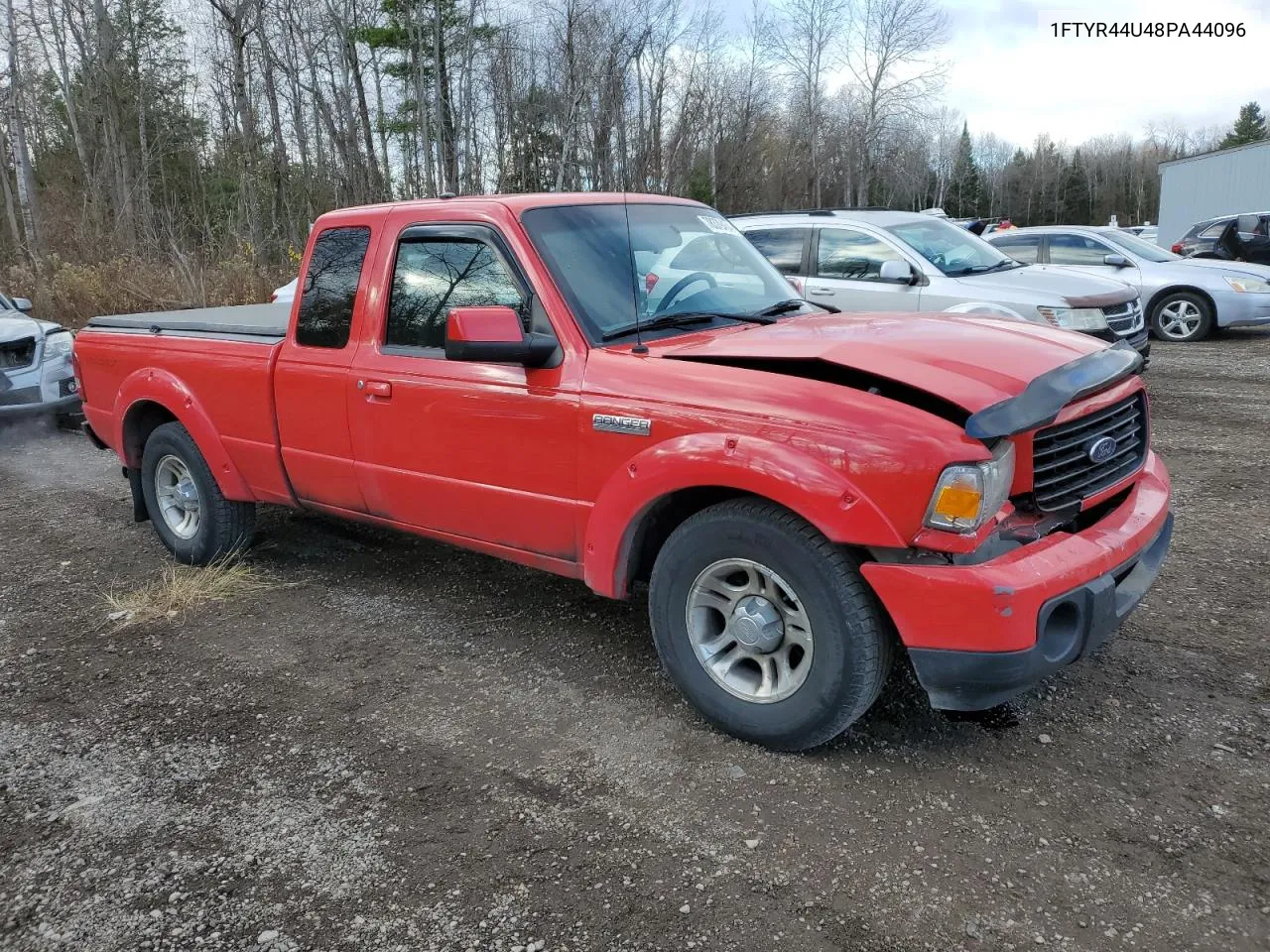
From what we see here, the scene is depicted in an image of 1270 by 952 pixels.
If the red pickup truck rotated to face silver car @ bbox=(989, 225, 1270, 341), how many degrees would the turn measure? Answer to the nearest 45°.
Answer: approximately 90° to its left

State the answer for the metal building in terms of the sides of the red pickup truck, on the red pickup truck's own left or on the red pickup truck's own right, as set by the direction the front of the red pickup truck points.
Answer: on the red pickup truck's own left

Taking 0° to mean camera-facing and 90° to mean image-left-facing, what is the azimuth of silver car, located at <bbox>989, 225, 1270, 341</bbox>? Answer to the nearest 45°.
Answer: approximately 315°

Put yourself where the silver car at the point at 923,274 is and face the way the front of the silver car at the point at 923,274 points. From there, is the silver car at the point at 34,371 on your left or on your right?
on your right

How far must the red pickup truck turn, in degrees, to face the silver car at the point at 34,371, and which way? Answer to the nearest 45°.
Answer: approximately 180°

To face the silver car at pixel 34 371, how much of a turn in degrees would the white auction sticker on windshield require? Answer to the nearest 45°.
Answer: approximately 180°

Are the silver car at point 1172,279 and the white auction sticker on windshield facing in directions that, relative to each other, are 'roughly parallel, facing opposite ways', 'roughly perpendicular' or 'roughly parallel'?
roughly parallel

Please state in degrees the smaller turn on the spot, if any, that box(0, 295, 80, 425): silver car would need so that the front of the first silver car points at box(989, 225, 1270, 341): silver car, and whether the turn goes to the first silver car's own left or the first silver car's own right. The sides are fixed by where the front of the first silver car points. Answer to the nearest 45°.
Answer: approximately 45° to the first silver car's own left

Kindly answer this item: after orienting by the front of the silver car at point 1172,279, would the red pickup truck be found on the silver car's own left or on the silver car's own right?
on the silver car's own right

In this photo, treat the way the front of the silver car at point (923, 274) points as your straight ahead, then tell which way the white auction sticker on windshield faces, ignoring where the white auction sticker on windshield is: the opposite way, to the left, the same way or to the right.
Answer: the same way

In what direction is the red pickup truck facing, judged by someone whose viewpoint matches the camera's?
facing the viewer and to the right of the viewer

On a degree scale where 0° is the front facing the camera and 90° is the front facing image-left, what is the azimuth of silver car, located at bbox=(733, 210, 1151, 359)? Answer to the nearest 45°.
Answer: approximately 315°
